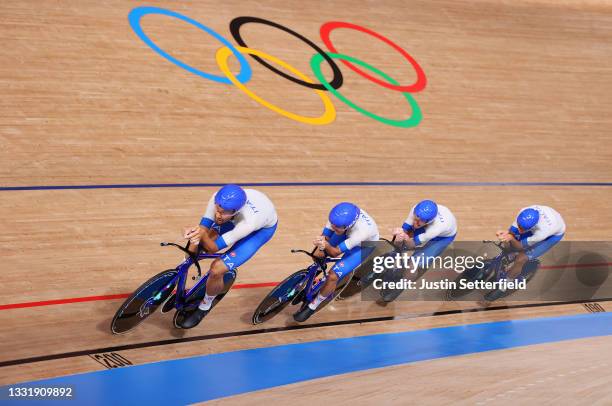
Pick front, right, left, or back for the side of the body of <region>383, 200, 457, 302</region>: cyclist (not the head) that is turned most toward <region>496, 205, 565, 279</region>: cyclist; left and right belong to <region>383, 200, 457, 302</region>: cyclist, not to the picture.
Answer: back

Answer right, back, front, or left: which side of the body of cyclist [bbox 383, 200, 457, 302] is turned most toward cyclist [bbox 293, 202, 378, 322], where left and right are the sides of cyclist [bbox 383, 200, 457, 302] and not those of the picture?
front

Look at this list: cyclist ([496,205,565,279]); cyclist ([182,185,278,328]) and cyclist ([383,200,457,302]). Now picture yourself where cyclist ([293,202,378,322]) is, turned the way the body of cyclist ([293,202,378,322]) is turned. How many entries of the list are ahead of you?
1

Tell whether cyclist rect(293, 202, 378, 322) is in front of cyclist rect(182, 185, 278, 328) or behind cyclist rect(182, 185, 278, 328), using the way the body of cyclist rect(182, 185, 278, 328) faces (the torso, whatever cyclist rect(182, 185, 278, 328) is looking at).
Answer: behind

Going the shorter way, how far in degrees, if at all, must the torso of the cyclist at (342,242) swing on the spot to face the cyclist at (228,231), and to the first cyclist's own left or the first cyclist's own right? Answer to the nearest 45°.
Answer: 0° — they already face them

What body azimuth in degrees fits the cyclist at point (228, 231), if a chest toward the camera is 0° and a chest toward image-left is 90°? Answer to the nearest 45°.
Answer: approximately 45°

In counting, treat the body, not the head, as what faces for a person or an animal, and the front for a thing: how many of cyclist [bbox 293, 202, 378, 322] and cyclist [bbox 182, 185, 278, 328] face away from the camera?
0

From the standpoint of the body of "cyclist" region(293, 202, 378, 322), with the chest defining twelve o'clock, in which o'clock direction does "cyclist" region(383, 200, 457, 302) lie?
"cyclist" region(383, 200, 457, 302) is roughly at 6 o'clock from "cyclist" region(293, 202, 378, 322).

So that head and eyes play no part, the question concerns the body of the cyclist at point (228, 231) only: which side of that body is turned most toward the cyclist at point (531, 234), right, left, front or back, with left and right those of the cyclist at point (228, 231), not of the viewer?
back

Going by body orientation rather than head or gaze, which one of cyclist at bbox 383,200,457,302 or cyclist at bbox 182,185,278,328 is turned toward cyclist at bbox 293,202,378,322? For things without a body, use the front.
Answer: cyclist at bbox 383,200,457,302
